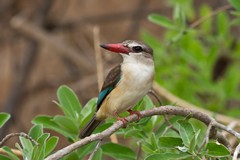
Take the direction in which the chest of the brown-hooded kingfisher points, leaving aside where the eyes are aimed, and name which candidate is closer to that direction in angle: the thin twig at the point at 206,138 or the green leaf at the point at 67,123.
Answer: the thin twig

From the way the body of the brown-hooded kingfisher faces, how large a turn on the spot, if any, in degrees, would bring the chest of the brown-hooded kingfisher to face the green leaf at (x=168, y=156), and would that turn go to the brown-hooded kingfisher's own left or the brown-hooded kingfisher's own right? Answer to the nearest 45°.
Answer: approximately 45° to the brown-hooded kingfisher's own right

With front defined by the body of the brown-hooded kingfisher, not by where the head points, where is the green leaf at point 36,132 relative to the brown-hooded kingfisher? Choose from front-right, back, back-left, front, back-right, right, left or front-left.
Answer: right

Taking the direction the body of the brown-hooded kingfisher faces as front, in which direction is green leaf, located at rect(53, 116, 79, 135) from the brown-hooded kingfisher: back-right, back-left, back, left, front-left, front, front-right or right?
right

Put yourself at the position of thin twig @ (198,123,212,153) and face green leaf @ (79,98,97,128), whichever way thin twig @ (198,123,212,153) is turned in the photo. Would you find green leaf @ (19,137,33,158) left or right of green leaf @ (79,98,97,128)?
left

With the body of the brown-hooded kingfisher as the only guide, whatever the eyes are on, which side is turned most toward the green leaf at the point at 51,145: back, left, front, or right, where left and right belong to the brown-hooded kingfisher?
right

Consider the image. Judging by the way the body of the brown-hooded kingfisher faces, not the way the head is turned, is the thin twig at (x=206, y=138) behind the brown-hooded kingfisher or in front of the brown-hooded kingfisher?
in front

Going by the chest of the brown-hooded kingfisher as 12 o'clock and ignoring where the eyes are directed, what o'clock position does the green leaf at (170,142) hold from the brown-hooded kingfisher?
The green leaf is roughly at 11 o'clock from the brown-hooded kingfisher.

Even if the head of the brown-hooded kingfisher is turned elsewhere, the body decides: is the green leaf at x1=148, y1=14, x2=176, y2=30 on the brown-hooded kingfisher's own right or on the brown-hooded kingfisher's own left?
on the brown-hooded kingfisher's own left

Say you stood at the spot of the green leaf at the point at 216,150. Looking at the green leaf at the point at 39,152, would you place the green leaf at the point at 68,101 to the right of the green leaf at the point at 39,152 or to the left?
right

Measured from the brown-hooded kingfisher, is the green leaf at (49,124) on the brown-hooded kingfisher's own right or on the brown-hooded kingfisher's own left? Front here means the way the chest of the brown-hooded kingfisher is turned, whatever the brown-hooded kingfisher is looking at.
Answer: on the brown-hooded kingfisher's own right

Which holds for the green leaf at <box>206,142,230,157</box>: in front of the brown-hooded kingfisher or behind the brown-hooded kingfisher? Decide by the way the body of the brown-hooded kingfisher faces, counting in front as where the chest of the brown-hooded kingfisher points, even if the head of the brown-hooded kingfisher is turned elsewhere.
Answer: in front

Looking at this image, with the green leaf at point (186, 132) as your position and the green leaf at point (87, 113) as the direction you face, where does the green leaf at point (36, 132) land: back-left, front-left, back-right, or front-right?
front-left

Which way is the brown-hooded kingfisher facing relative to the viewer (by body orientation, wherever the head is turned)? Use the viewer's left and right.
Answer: facing the viewer and to the right of the viewer
